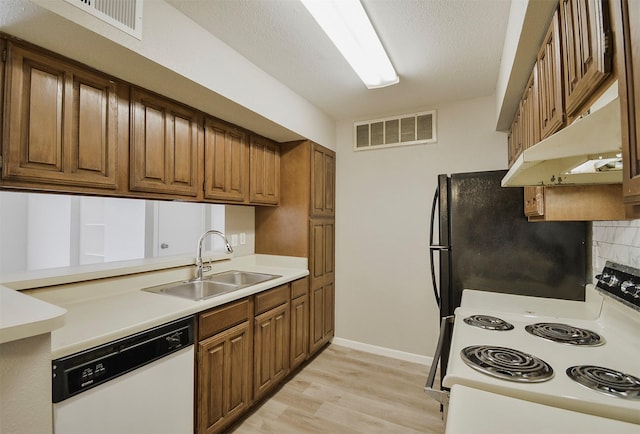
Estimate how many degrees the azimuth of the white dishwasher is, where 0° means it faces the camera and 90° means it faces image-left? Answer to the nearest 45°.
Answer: approximately 315°

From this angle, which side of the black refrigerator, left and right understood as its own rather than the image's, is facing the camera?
left

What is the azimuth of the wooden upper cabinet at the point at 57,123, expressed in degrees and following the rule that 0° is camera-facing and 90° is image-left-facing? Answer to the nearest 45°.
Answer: approximately 315°

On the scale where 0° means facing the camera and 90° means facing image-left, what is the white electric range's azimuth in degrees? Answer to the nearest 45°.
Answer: approximately 45°

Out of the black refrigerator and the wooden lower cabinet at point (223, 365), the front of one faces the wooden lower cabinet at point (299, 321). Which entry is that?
the black refrigerator

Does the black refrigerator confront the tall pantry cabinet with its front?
yes

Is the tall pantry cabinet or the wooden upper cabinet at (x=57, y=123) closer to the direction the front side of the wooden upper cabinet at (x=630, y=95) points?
the wooden upper cabinet

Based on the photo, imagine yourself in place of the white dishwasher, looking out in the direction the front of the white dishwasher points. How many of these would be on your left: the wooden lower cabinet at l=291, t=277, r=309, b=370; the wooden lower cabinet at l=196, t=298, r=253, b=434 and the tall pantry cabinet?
3

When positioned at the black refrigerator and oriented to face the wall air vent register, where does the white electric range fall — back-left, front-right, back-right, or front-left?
back-left

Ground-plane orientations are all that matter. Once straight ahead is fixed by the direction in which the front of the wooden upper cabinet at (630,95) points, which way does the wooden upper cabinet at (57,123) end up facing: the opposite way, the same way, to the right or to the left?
the opposite way

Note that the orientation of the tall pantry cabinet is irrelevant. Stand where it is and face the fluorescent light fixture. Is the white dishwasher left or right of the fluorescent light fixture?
right
